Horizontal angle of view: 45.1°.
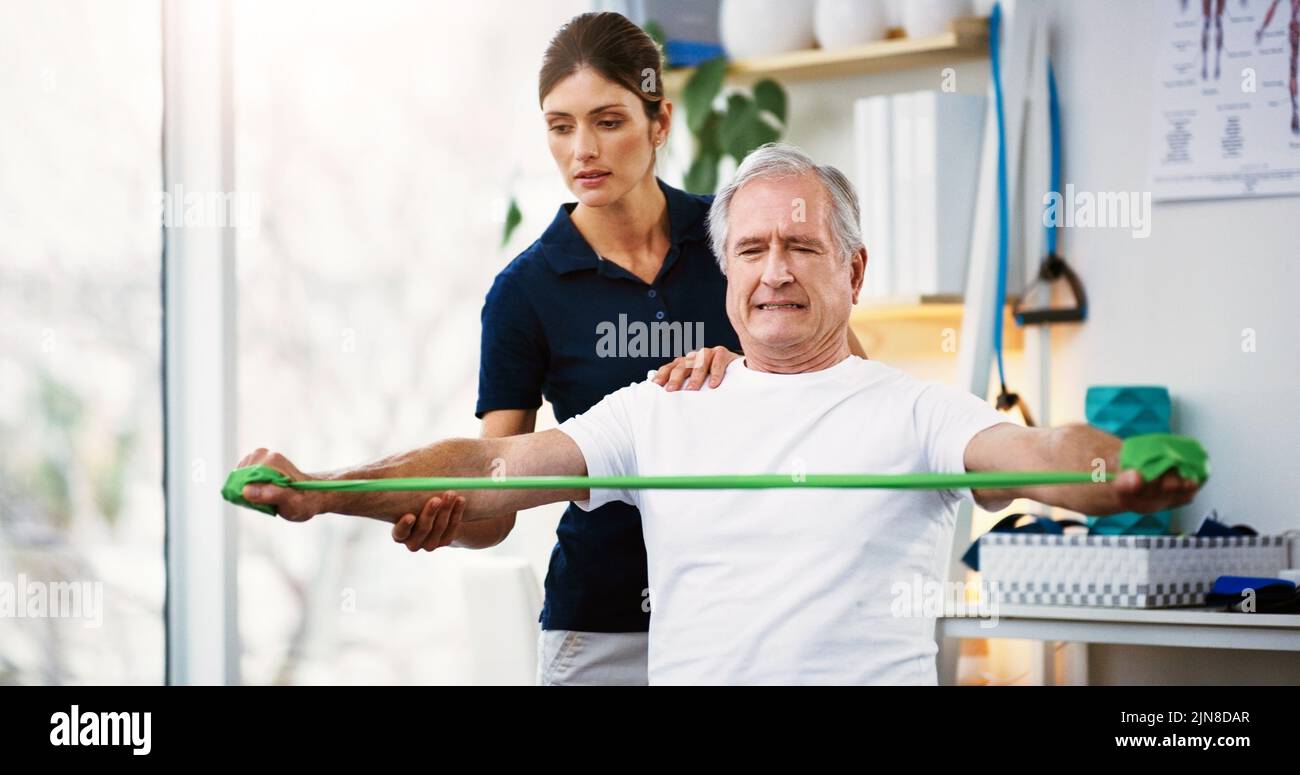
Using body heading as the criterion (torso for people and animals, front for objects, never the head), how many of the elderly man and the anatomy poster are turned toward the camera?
2

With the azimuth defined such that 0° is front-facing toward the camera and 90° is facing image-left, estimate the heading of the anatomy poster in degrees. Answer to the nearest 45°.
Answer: approximately 0°

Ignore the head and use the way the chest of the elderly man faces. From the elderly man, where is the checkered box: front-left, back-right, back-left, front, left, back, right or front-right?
back-left

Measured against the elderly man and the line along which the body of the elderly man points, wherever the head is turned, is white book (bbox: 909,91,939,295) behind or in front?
behind

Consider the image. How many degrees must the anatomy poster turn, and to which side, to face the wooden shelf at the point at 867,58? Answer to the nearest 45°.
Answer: approximately 90° to its right

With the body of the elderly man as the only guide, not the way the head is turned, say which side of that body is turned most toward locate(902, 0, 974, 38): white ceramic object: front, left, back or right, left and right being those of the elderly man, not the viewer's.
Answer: back

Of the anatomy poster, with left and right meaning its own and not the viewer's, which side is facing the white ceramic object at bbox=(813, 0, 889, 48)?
right

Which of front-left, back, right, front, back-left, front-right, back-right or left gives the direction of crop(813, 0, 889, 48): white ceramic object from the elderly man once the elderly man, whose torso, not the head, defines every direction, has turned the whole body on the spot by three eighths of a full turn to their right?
front-right
